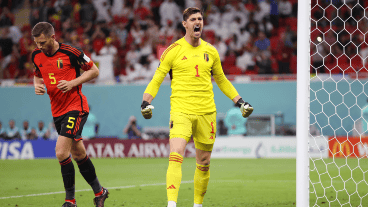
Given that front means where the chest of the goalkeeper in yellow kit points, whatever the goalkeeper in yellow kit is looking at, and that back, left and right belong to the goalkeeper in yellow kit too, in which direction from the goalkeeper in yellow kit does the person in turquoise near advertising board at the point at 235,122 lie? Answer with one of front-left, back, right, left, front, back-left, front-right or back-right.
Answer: back

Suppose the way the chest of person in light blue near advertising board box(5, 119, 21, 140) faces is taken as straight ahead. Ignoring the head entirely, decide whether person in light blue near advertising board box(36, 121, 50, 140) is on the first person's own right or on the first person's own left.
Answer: on the first person's own left

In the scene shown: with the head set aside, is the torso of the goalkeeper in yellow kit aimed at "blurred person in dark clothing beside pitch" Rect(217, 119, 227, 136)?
no

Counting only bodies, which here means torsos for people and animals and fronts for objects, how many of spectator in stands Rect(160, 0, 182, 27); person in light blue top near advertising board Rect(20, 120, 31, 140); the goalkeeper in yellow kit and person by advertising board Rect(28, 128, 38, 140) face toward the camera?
4

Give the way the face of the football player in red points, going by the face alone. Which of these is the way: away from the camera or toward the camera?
toward the camera

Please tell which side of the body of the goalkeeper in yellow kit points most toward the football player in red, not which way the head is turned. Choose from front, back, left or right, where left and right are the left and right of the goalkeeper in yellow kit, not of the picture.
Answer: right

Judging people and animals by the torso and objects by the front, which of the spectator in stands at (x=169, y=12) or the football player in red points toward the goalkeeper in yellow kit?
the spectator in stands

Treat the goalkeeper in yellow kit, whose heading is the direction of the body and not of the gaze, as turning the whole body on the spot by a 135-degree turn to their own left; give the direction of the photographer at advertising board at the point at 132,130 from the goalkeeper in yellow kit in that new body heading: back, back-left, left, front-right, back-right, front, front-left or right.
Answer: front-left

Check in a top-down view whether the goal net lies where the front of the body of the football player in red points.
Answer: no

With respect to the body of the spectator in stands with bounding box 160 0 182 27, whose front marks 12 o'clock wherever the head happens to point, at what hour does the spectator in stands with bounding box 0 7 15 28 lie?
the spectator in stands with bounding box 0 7 15 28 is roughly at 3 o'clock from the spectator in stands with bounding box 160 0 182 27.

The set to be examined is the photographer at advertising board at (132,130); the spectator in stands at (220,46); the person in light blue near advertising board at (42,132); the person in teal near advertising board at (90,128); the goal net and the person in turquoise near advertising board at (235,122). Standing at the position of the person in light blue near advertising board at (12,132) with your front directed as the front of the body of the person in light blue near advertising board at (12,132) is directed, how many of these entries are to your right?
0

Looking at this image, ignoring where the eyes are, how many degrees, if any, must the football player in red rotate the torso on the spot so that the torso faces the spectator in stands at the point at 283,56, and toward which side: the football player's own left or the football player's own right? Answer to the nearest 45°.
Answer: approximately 180°

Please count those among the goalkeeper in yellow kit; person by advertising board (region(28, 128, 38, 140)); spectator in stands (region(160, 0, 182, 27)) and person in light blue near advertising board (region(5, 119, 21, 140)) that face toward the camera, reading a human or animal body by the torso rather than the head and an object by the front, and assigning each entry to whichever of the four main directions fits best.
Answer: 4

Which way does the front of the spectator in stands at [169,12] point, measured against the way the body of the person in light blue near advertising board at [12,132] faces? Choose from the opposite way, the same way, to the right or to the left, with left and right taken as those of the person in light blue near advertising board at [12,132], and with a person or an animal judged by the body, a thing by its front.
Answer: the same way

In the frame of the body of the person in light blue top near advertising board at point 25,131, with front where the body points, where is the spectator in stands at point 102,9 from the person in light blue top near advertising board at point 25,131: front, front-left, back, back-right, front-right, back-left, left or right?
back-left

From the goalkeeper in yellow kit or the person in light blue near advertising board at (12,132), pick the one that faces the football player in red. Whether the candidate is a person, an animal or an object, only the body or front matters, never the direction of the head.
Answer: the person in light blue near advertising board

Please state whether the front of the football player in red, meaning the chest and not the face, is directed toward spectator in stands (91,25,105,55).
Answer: no

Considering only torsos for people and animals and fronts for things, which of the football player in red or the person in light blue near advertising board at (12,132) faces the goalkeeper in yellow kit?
the person in light blue near advertising board

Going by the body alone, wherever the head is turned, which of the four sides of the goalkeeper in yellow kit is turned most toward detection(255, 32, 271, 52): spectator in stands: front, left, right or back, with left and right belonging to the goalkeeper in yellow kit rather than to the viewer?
back

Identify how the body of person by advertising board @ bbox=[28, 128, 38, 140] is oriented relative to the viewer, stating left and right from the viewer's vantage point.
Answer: facing the viewer

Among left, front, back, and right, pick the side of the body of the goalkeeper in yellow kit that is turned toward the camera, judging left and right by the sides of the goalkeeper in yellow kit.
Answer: front

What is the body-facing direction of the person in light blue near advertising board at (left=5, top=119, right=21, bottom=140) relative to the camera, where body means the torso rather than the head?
toward the camera

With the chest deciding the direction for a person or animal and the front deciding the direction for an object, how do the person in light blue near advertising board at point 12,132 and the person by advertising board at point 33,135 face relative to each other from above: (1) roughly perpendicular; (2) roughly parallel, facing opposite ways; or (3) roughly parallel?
roughly parallel

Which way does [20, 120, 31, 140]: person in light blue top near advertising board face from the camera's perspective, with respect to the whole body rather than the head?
toward the camera
